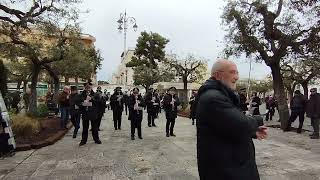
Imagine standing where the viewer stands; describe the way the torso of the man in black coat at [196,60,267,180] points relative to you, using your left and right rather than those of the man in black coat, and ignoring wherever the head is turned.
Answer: facing to the right of the viewer

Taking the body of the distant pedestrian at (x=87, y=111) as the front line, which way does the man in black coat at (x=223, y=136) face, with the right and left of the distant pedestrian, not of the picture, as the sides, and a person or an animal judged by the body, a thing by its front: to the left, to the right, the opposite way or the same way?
to the left

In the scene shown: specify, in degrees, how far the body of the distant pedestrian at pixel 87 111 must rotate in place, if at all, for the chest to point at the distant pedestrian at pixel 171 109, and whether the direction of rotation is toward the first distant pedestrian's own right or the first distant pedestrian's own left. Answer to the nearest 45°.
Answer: approximately 135° to the first distant pedestrian's own left

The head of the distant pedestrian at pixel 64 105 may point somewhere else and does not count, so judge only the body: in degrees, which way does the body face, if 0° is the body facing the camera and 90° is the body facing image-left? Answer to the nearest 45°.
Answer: approximately 315°
